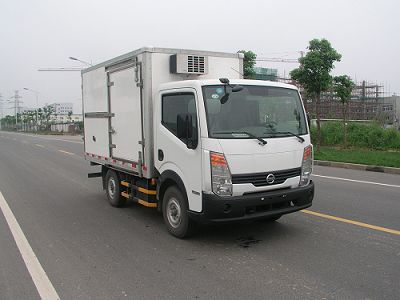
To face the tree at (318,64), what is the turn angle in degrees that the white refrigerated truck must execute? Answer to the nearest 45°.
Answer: approximately 90° to its left

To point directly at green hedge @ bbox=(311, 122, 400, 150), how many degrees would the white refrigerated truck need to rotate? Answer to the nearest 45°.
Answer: approximately 90° to its left

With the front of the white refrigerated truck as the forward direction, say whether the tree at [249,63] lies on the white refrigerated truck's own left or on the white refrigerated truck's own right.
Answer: on the white refrigerated truck's own left

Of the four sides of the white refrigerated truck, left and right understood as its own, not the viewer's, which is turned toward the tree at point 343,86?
left

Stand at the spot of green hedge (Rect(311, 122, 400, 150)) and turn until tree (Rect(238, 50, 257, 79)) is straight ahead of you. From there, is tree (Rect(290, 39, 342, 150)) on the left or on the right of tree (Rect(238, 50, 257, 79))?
left

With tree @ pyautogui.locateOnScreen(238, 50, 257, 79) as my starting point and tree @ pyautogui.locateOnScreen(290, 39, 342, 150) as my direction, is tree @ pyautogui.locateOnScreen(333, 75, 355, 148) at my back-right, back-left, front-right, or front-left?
front-left

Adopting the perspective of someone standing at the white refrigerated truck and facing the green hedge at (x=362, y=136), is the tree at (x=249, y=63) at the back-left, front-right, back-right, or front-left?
front-left
